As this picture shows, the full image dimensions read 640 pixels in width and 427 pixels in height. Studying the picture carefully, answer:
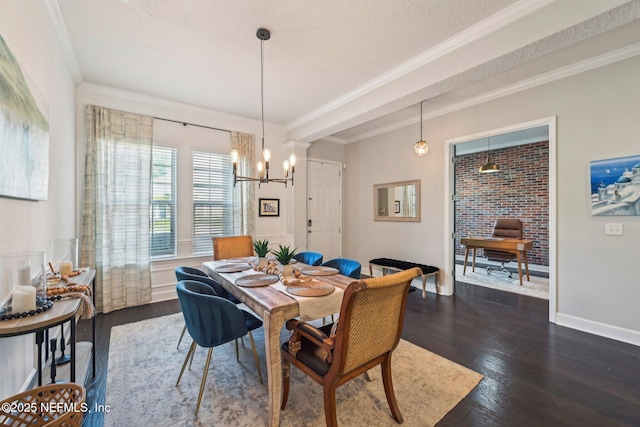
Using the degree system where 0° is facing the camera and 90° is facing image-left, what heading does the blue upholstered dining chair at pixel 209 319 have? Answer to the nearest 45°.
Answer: approximately 225°

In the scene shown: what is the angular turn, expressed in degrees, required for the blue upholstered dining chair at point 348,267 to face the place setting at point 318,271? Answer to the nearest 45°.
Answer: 0° — it already faces it

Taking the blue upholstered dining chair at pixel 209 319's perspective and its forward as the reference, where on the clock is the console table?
The console table is roughly at 7 o'clock from the blue upholstered dining chair.

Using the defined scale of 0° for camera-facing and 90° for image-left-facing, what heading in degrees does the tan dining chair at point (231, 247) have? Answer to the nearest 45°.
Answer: approximately 315°

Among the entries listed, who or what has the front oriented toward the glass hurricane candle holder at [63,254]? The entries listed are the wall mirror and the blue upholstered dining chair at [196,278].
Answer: the wall mirror

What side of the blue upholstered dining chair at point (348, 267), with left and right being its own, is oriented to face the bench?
back

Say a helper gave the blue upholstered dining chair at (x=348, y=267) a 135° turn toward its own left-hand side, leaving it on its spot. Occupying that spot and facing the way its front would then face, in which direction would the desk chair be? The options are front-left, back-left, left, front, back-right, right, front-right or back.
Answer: front-left

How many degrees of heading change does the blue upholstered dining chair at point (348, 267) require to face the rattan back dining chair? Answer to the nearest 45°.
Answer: approximately 45° to its left

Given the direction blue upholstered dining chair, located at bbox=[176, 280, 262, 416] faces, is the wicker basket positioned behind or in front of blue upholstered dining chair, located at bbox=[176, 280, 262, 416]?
behind

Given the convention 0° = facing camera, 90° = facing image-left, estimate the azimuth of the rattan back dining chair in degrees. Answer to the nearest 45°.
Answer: approximately 135°
